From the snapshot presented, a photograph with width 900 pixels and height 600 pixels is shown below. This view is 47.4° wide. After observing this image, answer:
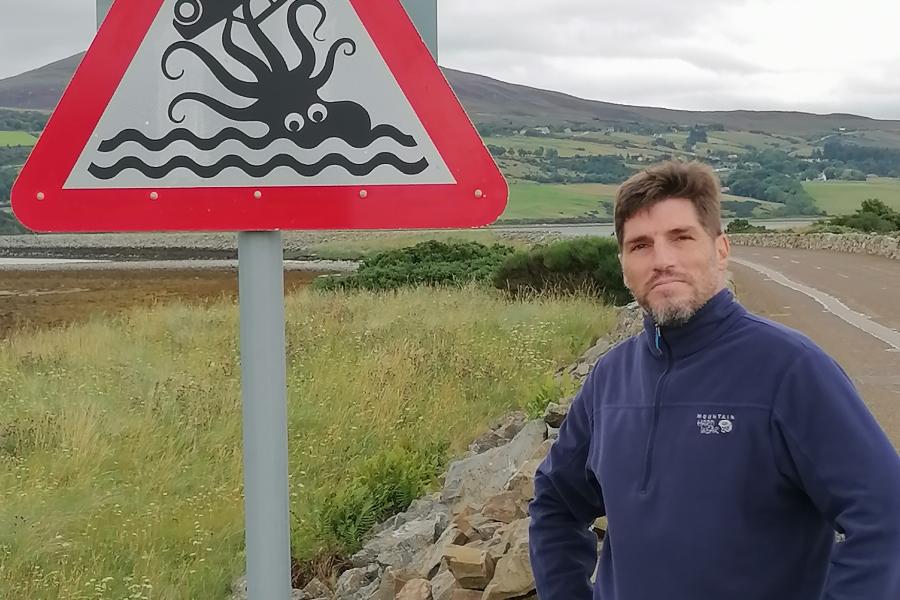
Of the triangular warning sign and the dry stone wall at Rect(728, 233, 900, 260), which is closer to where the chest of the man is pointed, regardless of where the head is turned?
the triangular warning sign

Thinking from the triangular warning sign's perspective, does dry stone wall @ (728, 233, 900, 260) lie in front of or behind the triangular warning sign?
behind

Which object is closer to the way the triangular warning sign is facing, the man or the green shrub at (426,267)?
the man

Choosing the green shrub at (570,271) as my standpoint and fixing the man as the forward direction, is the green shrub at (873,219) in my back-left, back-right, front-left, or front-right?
back-left

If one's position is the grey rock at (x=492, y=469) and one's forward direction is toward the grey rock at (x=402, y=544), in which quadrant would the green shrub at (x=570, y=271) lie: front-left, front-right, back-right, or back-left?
back-right

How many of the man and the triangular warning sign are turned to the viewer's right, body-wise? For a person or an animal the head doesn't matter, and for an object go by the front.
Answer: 0

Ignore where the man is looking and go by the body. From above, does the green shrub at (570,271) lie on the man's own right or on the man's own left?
on the man's own right

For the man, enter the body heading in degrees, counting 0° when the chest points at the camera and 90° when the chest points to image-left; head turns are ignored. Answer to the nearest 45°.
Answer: approximately 45°

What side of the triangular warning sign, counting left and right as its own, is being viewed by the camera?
front

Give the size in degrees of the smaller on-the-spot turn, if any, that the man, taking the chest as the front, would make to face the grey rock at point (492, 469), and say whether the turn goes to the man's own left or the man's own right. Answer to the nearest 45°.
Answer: approximately 135° to the man's own right
